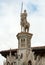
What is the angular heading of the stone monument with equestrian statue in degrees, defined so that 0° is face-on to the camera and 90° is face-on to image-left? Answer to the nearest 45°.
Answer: approximately 0°
